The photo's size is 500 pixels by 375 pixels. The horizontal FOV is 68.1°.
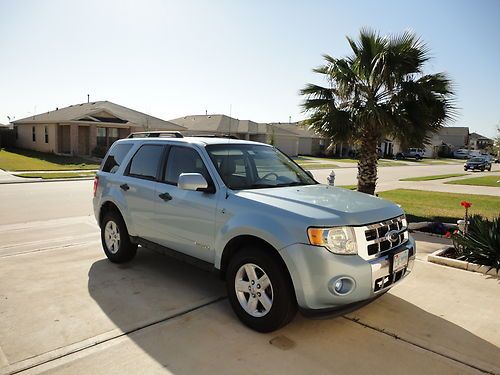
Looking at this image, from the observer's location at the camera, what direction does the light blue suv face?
facing the viewer and to the right of the viewer

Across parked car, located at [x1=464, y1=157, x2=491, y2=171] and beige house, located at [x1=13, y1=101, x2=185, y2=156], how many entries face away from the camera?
0

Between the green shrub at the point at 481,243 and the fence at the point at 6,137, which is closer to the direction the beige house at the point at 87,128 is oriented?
the green shrub

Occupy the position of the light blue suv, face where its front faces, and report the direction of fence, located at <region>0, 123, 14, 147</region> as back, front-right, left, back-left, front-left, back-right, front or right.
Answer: back

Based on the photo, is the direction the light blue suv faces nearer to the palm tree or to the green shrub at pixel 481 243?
the green shrub

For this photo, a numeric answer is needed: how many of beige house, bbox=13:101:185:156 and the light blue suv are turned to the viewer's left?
0

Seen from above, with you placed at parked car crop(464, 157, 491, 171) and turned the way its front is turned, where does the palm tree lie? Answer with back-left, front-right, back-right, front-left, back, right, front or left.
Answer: front-left

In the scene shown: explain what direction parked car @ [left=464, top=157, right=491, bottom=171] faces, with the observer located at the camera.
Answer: facing the viewer and to the left of the viewer

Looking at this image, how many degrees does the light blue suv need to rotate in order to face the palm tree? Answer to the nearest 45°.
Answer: approximately 90° to its left

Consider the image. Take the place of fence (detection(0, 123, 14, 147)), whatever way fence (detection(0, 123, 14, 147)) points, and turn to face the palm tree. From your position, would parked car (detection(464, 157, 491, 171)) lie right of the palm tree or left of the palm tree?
left

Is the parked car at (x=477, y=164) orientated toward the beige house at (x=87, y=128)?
yes
